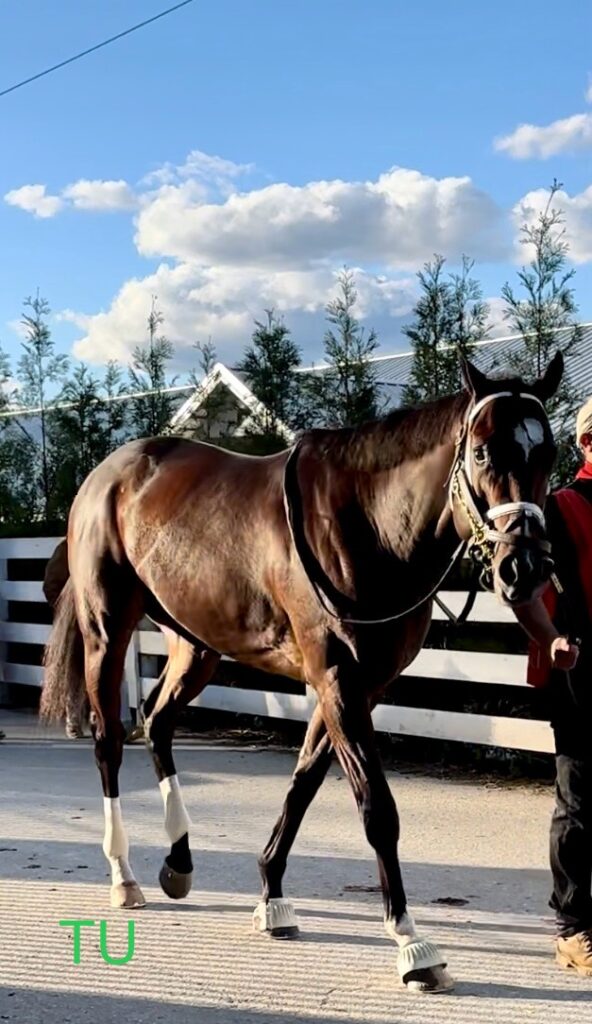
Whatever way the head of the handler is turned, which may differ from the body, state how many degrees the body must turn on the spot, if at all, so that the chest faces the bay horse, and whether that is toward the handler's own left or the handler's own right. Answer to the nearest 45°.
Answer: approximately 135° to the handler's own right

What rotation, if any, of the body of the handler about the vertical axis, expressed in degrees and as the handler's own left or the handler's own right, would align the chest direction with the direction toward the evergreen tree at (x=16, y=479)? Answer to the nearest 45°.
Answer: approximately 180°

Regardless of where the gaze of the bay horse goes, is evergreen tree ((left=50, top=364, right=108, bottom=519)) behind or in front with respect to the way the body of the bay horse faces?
behind

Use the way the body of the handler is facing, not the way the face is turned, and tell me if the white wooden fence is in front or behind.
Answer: behind

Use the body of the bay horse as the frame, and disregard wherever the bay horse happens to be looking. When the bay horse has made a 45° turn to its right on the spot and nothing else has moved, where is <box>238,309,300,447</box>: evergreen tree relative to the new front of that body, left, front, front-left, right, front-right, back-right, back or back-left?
back

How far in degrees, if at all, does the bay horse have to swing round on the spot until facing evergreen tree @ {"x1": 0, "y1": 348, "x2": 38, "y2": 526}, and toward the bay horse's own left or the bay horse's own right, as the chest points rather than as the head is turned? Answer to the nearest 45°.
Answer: approximately 135° to the bay horse's own left

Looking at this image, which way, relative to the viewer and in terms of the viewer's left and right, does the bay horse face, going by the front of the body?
facing the viewer and to the right of the viewer

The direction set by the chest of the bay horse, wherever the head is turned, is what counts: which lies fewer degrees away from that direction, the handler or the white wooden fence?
the handler

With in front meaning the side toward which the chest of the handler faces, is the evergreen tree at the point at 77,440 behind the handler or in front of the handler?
behind

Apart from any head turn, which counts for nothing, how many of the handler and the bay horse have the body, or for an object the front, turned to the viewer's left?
0

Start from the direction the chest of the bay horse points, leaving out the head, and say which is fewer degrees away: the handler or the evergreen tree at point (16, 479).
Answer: the handler
